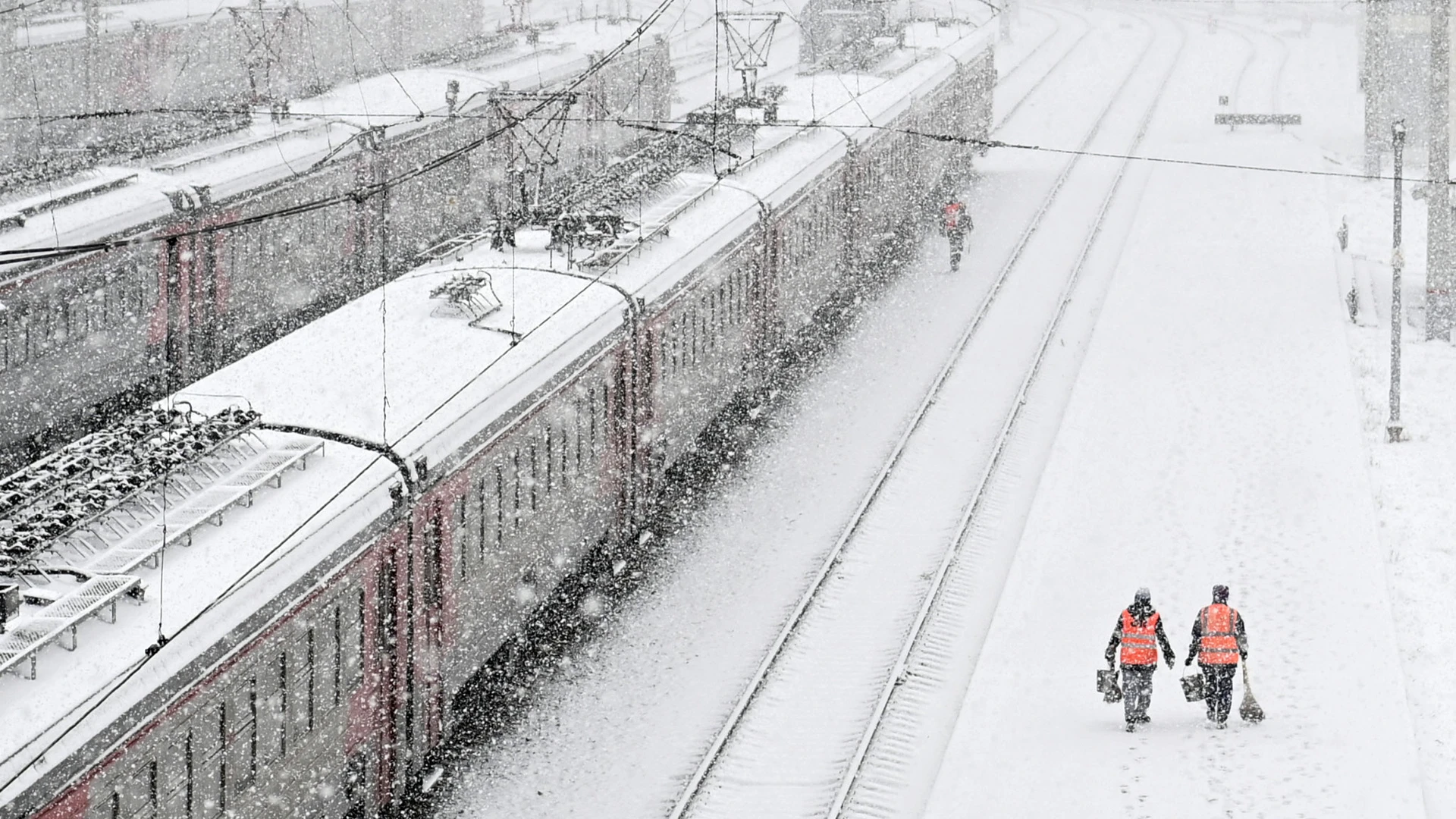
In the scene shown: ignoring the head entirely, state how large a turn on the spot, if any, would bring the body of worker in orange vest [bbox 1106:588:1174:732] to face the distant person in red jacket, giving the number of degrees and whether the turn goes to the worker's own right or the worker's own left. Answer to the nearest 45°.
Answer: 0° — they already face them

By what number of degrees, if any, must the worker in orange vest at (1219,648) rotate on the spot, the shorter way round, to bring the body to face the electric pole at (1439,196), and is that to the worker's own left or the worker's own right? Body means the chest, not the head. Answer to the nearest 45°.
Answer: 0° — they already face it

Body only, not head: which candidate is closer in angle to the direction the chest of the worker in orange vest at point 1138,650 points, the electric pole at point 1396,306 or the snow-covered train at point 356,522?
the electric pole

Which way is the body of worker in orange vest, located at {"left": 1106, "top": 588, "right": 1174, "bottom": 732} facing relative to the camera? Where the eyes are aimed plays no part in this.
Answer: away from the camera

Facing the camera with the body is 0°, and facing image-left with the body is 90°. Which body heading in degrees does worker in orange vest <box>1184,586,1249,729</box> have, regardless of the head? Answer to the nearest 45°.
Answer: approximately 180°

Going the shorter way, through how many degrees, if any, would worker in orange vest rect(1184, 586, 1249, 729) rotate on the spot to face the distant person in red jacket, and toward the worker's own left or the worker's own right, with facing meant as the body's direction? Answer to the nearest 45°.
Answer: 0° — they already face them

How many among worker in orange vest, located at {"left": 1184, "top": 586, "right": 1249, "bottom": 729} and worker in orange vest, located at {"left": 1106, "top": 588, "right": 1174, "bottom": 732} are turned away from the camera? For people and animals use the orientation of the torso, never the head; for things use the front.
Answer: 2

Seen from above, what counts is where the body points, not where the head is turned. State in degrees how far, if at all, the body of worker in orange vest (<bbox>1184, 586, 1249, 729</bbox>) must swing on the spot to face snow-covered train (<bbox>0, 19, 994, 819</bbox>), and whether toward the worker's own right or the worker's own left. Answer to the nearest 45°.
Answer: approximately 45° to the worker's own left

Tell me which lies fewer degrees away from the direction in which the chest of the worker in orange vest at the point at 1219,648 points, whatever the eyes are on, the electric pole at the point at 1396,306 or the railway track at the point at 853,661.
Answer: the electric pole
